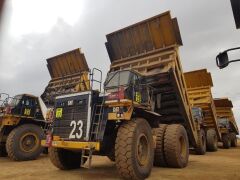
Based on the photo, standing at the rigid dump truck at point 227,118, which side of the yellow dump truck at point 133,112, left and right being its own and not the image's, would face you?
back

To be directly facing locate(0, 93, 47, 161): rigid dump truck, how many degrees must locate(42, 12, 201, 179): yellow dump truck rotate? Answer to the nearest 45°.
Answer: approximately 90° to its right

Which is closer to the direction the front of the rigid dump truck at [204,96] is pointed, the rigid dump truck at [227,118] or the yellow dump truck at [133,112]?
the yellow dump truck

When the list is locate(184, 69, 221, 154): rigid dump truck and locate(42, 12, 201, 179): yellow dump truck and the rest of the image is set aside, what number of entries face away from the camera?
0

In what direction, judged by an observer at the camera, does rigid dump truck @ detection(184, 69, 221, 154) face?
facing the viewer and to the left of the viewer

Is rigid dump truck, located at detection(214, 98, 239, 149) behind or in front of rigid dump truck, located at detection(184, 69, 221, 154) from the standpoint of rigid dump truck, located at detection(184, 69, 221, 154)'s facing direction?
behind

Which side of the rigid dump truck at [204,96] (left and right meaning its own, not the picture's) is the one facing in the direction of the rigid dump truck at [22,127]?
front
